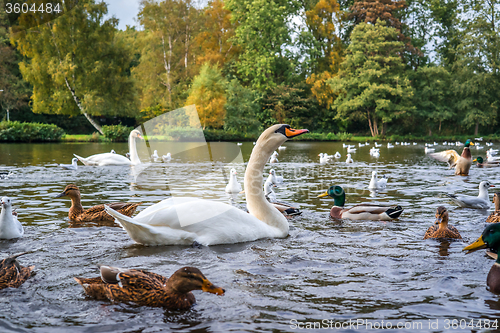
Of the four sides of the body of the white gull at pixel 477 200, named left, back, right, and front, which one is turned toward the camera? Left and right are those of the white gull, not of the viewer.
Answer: right

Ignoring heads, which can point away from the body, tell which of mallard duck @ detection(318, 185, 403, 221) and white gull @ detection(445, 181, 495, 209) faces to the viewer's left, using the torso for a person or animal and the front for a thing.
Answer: mallard duck @ detection(318, 185, 403, 221)

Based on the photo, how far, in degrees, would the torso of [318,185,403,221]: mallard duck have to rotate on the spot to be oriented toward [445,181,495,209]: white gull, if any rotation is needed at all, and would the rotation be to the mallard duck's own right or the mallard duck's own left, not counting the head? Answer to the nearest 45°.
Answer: approximately 135° to the mallard duck's own right

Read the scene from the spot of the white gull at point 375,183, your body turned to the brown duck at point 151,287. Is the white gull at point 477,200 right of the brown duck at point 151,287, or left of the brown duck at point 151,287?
left

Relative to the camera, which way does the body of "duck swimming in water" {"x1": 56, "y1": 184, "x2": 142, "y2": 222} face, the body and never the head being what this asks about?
to the viewer's left

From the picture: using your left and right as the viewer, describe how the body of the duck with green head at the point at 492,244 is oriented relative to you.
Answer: facing to the left of the viewer

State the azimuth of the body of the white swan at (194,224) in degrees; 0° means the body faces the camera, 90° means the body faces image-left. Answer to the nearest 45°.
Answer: approximately 270°

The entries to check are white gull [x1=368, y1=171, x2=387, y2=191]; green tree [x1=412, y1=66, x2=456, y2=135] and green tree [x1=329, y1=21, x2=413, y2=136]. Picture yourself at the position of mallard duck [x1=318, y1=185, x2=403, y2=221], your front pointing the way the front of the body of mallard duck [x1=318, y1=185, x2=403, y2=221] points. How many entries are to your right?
3
